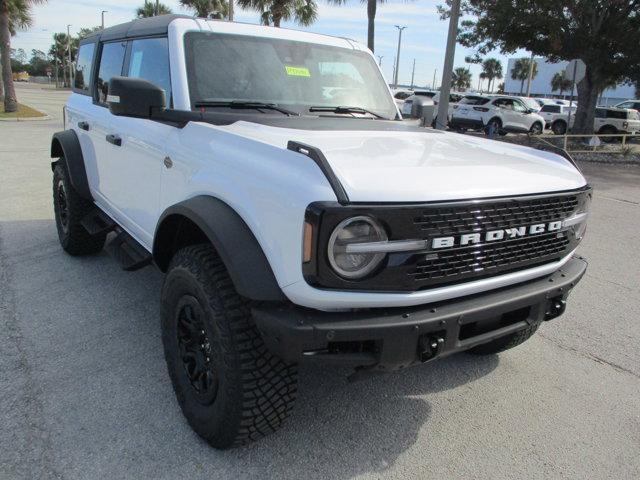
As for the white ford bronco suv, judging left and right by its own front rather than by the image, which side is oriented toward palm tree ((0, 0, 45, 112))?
back

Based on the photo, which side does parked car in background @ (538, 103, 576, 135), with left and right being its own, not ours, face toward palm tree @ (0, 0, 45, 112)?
front

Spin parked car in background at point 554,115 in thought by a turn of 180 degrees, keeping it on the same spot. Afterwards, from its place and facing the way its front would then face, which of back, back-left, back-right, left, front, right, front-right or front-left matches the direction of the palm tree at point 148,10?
back-left

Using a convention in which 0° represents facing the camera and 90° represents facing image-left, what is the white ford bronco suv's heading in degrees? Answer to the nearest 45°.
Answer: approximately 315°

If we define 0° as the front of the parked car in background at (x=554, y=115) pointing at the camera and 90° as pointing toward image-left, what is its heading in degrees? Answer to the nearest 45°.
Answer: approximately 45°

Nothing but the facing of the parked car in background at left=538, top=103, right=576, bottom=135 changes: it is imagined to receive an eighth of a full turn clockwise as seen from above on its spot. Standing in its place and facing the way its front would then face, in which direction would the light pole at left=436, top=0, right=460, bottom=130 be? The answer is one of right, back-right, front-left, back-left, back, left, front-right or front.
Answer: left

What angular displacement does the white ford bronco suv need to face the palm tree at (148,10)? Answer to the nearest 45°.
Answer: approximately 135° to its left

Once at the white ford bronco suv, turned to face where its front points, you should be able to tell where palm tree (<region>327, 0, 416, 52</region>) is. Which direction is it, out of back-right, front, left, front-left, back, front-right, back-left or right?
back-left

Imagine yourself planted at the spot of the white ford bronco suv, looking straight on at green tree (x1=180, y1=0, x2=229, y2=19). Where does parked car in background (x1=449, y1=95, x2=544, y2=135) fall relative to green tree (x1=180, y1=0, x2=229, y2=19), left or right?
right

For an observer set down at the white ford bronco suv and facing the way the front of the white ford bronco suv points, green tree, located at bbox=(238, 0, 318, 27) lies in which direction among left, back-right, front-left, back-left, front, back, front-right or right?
back-left

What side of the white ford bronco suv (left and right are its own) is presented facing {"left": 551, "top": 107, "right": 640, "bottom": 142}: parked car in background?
left

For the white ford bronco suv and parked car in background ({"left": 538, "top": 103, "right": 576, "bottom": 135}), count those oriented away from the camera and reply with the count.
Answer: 0
